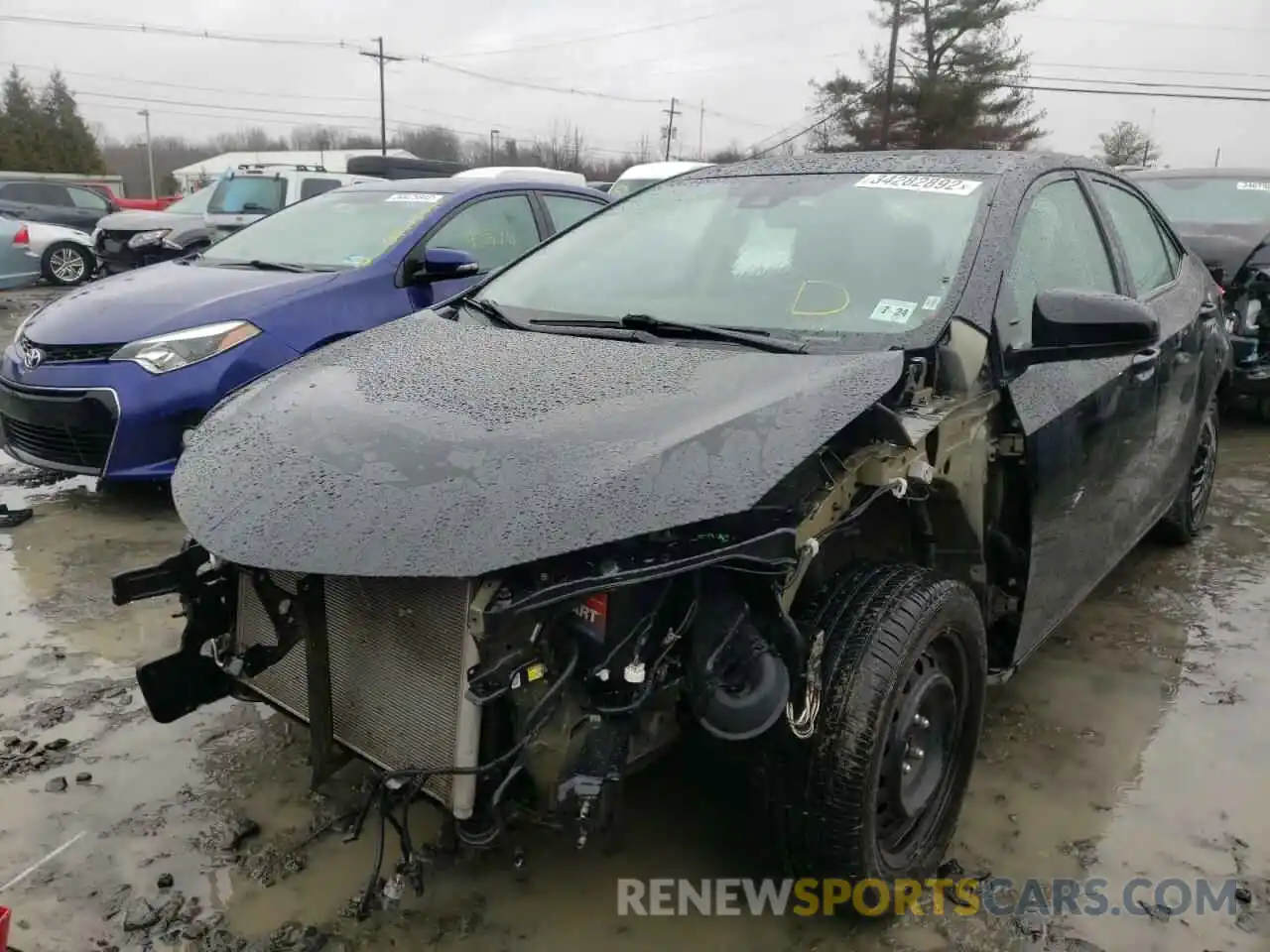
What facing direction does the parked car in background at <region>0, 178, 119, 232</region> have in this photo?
to the viewer's right

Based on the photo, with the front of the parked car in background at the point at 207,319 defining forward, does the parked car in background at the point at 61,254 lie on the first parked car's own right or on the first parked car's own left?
on the first parked car's own right

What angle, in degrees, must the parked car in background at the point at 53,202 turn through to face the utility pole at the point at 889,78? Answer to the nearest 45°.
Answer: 0° — it already faces it

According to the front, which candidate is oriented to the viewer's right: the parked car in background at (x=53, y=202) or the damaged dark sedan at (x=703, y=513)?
the parked car in background

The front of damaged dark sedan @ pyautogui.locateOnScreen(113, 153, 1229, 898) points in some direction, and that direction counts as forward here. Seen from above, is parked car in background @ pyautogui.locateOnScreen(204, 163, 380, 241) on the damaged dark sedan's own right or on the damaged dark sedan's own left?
on the damaged dark sedan's own right

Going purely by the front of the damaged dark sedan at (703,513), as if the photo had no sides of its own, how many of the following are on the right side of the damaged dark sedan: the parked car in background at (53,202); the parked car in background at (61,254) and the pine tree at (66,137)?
3

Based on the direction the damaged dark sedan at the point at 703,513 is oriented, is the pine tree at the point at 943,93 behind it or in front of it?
behind

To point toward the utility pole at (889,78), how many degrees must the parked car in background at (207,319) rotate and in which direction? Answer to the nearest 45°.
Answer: approximately 180°

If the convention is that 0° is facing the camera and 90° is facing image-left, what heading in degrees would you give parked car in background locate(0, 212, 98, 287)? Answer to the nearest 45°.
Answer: approximately 270°

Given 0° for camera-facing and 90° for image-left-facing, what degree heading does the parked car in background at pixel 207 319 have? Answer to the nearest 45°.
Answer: approximately 45°
